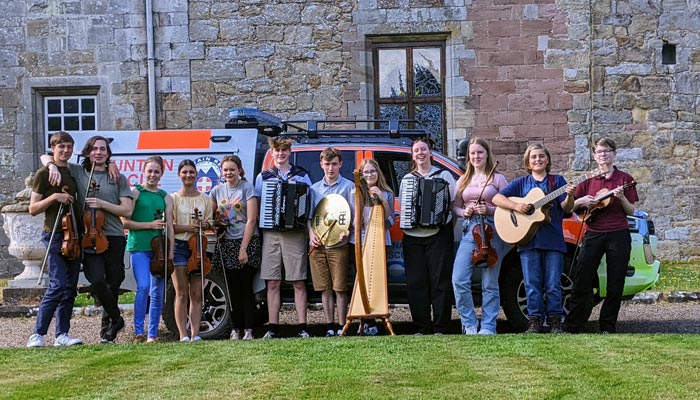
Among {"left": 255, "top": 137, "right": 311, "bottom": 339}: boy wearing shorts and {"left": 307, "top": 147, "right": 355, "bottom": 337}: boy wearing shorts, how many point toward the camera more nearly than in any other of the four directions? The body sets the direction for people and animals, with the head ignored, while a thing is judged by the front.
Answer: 2

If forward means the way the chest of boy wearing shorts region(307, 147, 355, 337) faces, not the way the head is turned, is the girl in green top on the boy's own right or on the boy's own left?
on the boy's own right

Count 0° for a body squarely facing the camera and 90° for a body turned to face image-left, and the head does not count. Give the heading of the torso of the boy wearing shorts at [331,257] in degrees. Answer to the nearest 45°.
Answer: approximately 0°

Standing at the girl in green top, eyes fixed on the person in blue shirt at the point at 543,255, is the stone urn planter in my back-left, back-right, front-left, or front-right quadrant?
back-left

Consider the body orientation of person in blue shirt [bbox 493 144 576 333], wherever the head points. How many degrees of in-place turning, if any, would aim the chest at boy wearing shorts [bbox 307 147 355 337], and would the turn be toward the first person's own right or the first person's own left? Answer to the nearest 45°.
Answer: approximately 90° to the first person's own right

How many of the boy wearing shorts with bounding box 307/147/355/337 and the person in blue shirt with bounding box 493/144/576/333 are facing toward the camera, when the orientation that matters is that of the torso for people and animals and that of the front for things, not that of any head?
2

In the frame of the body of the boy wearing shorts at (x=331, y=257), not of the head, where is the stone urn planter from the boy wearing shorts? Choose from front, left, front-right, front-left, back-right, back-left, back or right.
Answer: back-right

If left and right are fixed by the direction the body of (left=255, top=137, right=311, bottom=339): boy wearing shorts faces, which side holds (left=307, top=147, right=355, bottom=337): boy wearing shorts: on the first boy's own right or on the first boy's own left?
on the first boy's own left

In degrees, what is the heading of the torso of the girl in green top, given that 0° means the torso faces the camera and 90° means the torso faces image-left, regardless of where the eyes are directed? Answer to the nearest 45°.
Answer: approximately 315°

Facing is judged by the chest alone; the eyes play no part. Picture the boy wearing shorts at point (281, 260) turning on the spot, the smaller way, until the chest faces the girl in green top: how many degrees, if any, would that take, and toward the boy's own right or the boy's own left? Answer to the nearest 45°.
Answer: approximately 90° to the boy's own right
